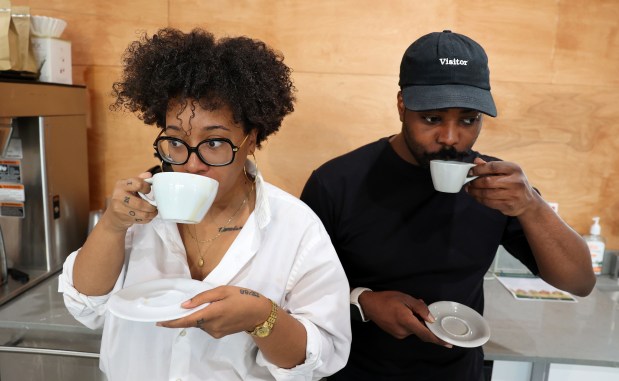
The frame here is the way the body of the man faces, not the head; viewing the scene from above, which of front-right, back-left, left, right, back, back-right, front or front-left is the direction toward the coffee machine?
back-right

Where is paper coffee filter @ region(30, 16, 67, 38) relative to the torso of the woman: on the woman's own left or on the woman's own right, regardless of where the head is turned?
on the woman's own right

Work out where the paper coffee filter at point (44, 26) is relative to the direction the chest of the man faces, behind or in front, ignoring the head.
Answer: behind

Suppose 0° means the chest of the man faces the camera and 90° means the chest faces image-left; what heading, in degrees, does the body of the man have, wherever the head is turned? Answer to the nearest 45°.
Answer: approximately 315°

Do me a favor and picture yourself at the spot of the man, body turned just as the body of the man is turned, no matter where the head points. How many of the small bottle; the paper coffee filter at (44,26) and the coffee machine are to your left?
1

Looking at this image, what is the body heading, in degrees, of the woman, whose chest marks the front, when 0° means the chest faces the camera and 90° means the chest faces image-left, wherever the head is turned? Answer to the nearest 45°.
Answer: approximately 45°

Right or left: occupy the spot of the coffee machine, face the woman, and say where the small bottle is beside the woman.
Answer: left

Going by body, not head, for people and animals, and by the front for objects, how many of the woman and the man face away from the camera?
0
